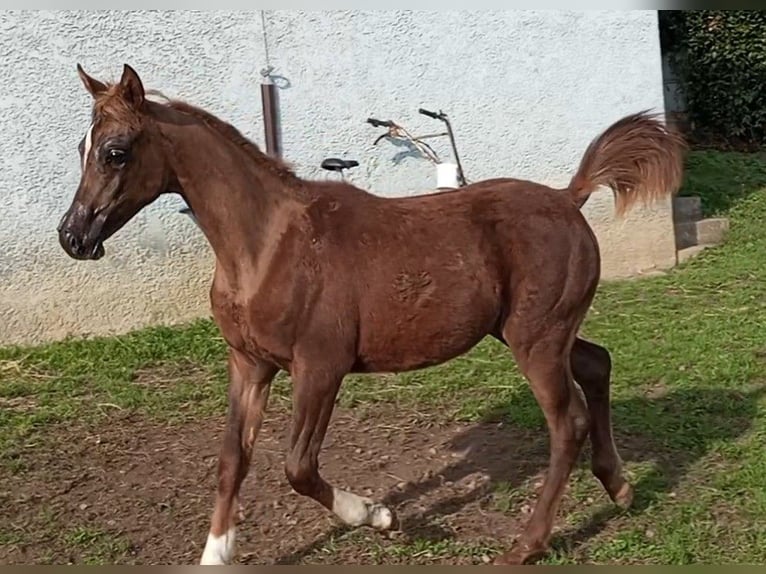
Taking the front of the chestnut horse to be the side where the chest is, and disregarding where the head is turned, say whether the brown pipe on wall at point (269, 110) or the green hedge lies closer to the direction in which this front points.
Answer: the brown pipe on wall

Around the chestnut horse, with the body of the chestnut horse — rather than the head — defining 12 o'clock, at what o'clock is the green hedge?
The green hedge is roughly at 4 o'clock from the chestnut horse.

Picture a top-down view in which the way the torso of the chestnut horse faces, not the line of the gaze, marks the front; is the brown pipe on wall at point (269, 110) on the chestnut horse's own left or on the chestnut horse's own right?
on the chestnut horse's own right

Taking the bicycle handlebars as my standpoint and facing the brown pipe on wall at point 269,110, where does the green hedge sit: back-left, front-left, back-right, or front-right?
back-right

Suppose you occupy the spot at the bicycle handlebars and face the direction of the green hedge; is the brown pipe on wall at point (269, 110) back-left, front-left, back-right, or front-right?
back-left

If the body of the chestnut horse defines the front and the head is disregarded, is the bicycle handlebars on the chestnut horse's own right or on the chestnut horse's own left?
on the chestnut horse's own right

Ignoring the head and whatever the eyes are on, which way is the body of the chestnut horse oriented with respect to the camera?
to the viewer's left
